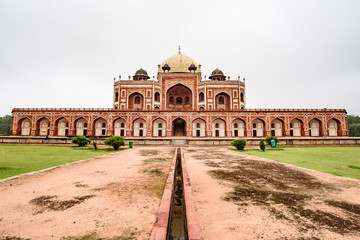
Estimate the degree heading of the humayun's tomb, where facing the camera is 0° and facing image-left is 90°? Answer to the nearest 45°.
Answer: approximately 0°
